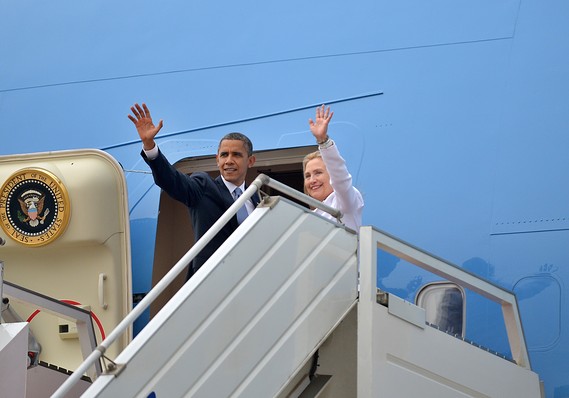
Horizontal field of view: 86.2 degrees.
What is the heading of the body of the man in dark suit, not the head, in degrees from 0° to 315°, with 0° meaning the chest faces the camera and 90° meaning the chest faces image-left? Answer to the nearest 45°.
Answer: approximately 315°

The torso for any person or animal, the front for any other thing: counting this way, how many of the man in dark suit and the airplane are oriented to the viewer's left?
1

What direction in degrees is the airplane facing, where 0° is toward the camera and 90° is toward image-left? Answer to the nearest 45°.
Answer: approximately 90°
